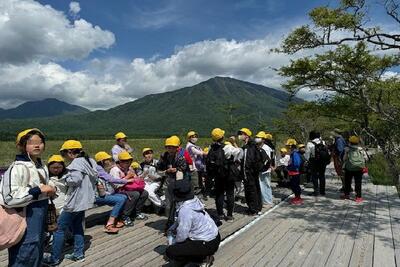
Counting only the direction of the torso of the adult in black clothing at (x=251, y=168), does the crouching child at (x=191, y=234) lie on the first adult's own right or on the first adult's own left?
on the first adult's own left

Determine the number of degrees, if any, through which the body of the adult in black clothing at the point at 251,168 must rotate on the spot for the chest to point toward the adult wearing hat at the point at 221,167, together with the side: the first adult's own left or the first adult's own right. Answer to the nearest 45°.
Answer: approximately 45° to the first adult's own left

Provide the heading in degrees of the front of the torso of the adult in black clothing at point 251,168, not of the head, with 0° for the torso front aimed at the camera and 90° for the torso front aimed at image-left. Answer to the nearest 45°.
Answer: approximately 90°

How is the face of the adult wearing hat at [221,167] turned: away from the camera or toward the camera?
away from the camera

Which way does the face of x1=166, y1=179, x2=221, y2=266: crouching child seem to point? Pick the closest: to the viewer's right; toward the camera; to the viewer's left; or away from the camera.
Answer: away from the camera

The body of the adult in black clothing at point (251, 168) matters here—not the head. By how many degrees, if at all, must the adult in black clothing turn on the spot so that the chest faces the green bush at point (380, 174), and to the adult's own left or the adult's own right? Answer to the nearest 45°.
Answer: approximately 135° to the adult's own right
